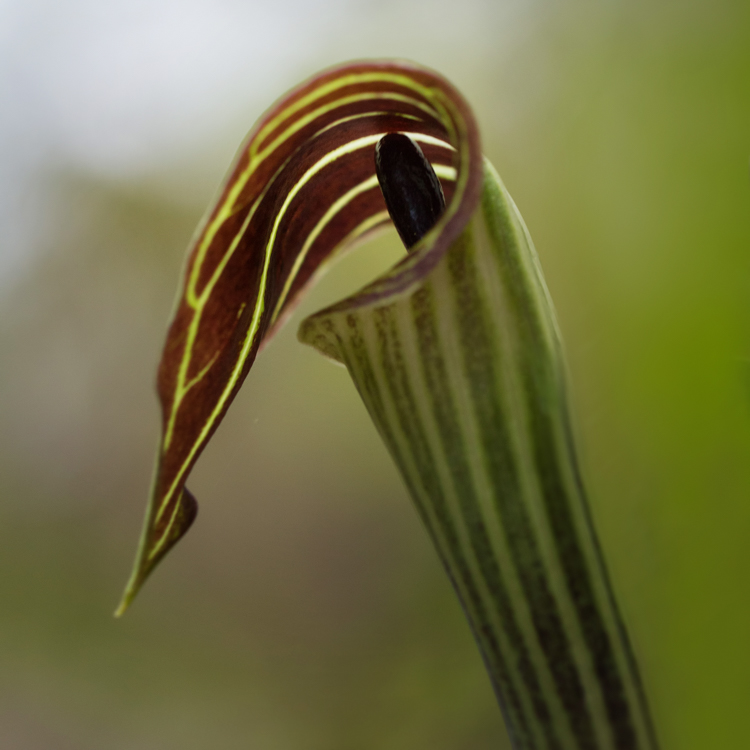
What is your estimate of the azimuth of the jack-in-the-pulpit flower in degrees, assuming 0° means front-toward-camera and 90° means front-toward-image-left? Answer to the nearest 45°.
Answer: approximately 90°
